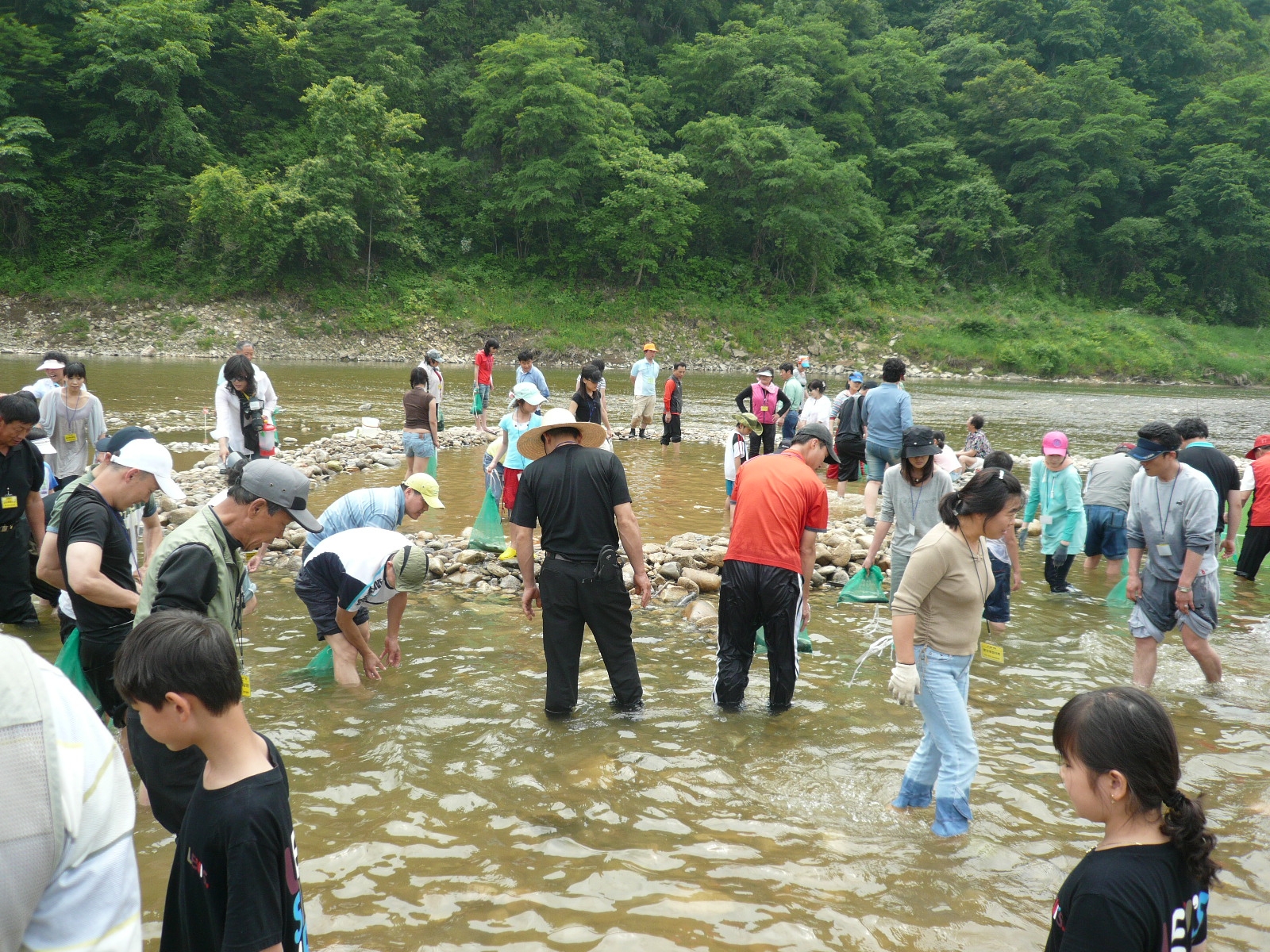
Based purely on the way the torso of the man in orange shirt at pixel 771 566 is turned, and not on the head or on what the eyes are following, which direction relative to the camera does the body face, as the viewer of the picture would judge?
away from the camera

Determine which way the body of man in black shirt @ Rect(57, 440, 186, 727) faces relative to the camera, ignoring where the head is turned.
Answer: to the viewer's right

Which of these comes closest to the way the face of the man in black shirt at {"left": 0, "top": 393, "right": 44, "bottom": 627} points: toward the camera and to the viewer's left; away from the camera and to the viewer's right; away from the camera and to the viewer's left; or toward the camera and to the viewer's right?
toward the camera and to the viewer's right

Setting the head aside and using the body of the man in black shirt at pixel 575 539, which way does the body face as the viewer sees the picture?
away from the camera

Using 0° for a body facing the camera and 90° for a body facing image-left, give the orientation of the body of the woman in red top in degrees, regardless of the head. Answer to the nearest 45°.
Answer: approximately 315°

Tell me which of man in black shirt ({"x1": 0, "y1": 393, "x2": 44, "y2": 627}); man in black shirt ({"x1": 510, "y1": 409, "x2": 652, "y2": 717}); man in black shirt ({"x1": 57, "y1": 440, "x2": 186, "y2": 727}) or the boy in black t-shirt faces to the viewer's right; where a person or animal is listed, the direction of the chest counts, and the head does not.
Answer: man in black shirt ({"x1": 57, "y1": 440, "x2": 186, "y2": 727})
